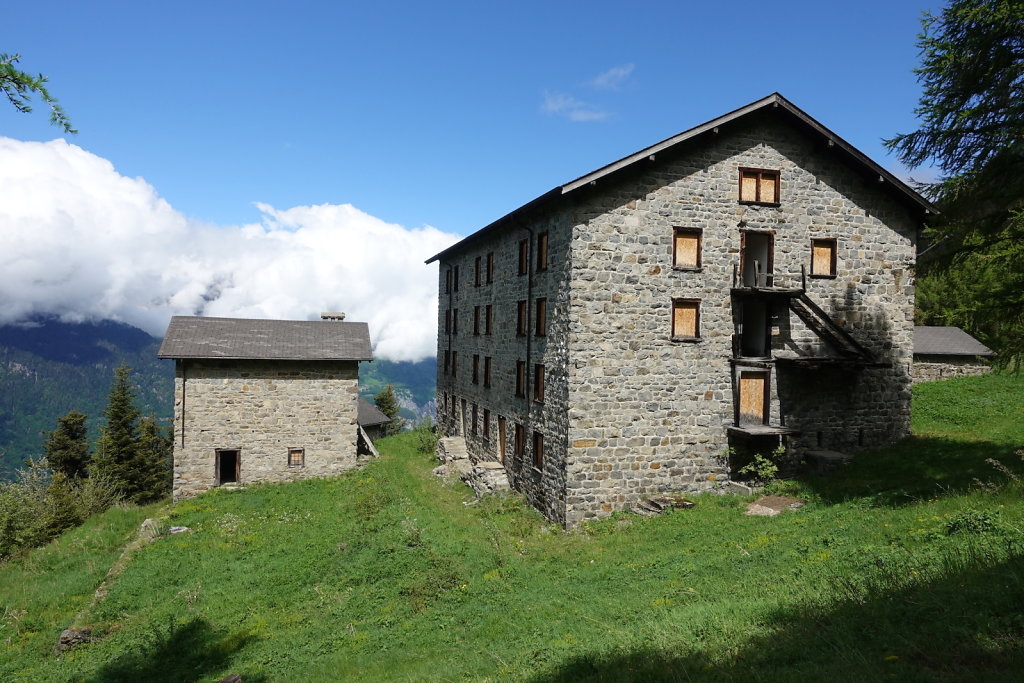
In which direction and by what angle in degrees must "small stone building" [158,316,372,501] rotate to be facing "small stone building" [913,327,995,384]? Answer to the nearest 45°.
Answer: approximately 90° to its left

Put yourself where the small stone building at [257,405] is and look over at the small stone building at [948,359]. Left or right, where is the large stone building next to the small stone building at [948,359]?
right

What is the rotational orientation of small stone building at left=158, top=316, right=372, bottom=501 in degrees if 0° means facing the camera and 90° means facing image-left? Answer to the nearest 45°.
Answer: approximately 0°

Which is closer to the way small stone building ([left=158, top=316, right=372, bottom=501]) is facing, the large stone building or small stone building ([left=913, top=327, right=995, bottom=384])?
the large stone building

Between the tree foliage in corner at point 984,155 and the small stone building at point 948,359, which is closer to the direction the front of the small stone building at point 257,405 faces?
the tree foliage in corner

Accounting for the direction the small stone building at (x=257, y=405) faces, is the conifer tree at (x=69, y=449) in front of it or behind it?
behind

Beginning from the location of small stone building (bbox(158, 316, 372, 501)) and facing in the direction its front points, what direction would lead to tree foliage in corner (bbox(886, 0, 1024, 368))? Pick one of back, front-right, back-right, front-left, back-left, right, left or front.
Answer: front-left
